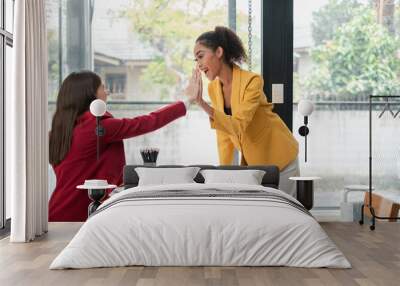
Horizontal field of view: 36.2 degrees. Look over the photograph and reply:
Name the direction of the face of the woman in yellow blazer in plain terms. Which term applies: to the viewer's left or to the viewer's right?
to the viewer's left

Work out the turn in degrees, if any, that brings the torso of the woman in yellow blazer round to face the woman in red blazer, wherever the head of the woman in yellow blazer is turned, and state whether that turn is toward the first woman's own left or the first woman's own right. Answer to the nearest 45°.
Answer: approximately 45° to the first woman's own right

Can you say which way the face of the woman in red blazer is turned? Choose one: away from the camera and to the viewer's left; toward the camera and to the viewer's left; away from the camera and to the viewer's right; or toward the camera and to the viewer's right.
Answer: away from the camera and to the viewer's right

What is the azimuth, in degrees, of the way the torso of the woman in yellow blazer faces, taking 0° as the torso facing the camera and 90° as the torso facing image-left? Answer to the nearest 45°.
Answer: approximately 45°
